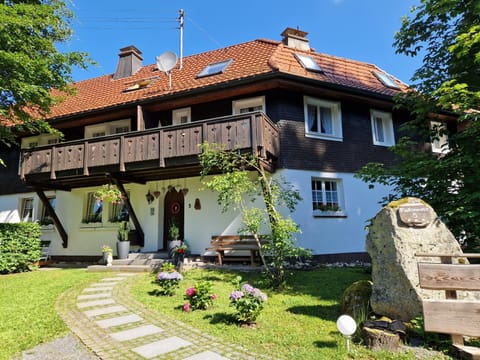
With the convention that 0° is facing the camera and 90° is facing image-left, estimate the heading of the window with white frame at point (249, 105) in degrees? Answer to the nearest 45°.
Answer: approximately 45°

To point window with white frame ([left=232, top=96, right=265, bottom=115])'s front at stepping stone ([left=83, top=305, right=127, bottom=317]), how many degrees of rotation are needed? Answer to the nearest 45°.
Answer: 0° — it already faces it

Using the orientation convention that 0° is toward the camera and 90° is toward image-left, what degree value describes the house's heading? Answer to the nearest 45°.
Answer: approximately 45°

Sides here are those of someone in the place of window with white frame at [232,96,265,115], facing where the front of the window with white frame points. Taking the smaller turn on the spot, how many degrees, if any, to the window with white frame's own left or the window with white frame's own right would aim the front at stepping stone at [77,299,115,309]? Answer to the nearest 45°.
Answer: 0° — it already faces it
